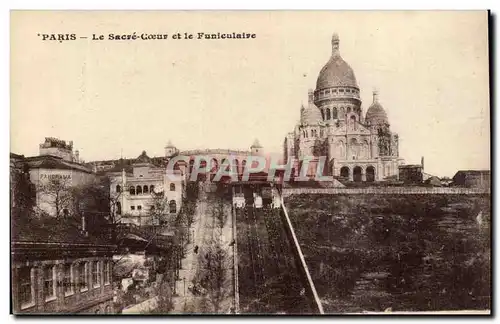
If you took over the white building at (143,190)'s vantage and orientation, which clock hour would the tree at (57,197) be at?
The tree is roughly at 3 o'clock from the white building.

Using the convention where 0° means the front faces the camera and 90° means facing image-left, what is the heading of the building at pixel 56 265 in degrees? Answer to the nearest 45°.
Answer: approximately 315°

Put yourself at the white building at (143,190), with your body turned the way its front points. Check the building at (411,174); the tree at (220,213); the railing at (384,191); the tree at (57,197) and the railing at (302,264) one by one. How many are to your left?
4

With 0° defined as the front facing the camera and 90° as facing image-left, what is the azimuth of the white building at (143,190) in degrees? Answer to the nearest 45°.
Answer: approximately 0°

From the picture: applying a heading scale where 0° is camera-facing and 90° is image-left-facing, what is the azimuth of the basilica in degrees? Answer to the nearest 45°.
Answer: approximately 315°

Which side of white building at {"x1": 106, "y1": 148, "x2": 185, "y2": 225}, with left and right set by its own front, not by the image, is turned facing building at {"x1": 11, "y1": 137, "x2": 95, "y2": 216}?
right
